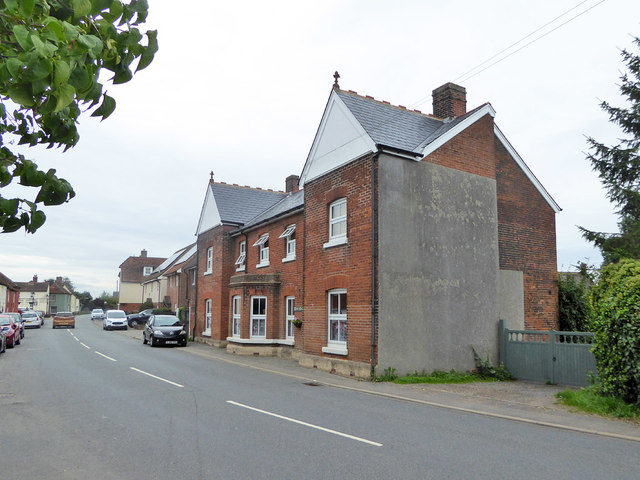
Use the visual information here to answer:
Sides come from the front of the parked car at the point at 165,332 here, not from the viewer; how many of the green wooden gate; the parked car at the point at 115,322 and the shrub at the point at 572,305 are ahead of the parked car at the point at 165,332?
2

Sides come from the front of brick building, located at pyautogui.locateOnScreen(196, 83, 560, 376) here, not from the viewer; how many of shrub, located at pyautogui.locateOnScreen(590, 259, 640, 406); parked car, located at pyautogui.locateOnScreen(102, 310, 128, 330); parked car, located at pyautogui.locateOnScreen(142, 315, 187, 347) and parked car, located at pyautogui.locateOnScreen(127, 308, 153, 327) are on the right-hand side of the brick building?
3

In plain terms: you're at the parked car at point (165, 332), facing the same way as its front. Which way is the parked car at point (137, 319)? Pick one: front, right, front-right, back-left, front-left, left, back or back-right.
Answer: back-left

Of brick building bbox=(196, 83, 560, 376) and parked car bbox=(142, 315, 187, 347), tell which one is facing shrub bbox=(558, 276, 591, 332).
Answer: the parked car

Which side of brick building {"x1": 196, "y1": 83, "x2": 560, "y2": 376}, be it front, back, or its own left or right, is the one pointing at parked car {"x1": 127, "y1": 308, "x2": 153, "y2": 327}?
right

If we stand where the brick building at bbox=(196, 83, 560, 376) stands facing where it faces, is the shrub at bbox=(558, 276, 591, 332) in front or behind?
behind

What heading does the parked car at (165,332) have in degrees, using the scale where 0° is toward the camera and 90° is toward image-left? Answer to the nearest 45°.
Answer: approximately 315°

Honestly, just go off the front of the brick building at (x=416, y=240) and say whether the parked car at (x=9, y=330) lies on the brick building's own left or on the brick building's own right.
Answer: on the brick building's own right

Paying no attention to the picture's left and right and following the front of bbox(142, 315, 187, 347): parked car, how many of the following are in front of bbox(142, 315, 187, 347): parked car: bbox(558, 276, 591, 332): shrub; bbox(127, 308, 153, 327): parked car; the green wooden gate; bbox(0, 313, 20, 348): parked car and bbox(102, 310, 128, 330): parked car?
2

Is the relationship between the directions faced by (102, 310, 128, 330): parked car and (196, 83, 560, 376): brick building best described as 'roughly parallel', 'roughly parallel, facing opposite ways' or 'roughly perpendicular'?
roughly perpendicular

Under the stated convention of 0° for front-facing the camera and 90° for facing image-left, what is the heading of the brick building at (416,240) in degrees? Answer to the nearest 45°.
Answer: approximately 45°

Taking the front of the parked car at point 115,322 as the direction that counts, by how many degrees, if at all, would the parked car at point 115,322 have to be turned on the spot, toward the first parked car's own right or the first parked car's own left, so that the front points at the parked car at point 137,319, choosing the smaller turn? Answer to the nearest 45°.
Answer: approximately 135° to the first parked car's own left

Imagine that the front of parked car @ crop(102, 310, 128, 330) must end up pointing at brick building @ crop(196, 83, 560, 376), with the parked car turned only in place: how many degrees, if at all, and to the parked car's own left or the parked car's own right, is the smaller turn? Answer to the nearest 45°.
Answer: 0° — it already faces it
